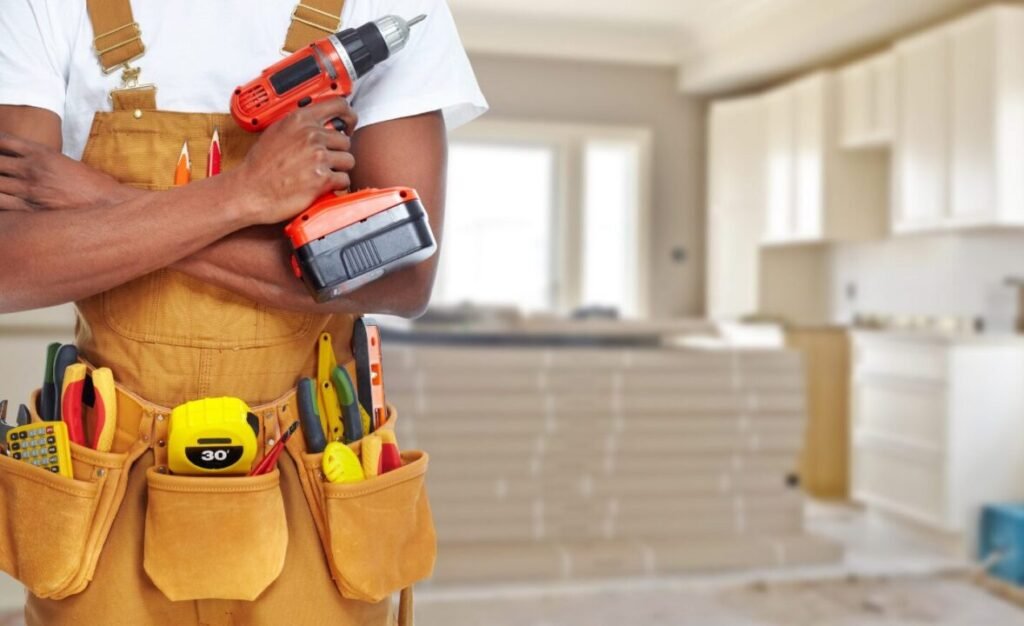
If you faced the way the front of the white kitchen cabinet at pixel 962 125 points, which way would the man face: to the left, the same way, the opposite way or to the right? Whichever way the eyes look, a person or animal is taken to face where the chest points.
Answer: to the left

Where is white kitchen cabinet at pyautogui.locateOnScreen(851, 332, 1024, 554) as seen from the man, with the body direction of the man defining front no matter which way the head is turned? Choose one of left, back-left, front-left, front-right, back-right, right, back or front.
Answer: back-left

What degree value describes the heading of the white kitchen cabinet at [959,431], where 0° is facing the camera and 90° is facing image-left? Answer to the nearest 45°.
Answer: approximately 45°

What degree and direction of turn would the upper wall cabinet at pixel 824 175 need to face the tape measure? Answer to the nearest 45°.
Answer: approximately 45° to its left

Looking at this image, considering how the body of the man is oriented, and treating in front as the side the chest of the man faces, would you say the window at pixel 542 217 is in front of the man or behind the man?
behind

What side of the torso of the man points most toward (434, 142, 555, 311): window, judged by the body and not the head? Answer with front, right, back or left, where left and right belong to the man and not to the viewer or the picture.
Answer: back

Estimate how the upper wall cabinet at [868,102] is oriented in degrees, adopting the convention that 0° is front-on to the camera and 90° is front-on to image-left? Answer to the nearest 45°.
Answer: approximately 45°

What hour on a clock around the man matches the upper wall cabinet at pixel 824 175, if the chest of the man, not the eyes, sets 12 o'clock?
The upper wall cabinet is roughly at 7 o'clock from the man.

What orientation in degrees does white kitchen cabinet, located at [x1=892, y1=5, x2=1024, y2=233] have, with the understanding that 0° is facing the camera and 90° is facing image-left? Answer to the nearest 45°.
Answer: approximately 45°

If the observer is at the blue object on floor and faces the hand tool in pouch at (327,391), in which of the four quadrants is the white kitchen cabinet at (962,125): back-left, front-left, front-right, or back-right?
back-right

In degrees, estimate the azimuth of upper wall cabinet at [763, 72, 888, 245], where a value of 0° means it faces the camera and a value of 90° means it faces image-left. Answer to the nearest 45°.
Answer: approximately 45°

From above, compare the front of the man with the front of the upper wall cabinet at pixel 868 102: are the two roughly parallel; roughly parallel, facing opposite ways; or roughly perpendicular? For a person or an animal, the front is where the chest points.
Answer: roughly perpendicular
